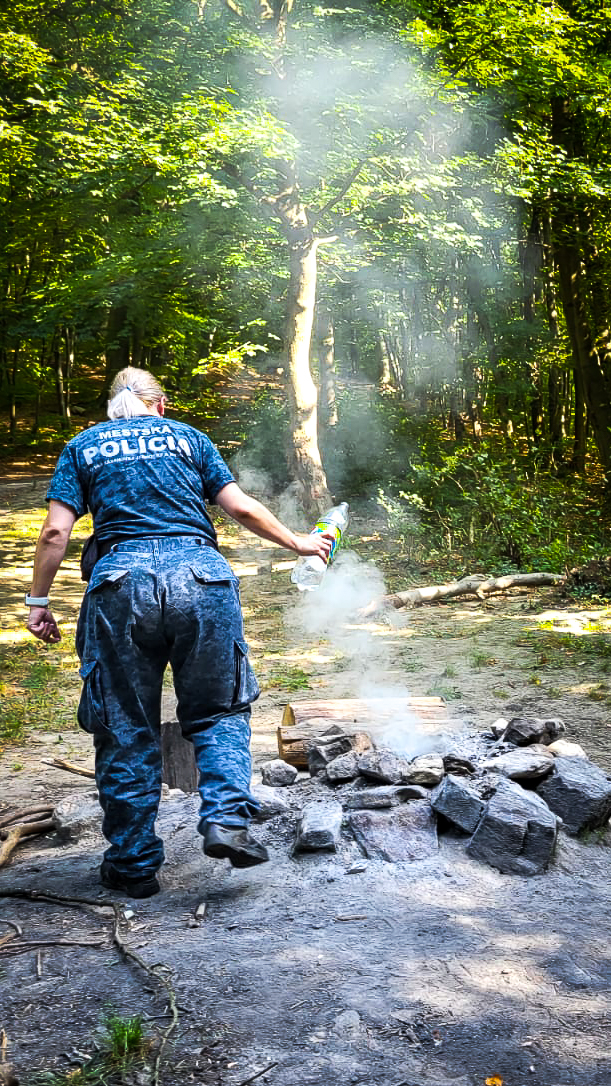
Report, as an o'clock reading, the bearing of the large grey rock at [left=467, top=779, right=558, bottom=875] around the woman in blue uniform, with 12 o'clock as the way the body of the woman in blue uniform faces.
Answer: The large grey rock is roughly at 3 o'clock from the woman in blue uniform.

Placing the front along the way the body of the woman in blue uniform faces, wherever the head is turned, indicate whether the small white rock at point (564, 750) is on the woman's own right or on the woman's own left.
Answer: on the woman's own right

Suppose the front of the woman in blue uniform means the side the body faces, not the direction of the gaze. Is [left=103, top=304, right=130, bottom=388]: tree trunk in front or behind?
in front

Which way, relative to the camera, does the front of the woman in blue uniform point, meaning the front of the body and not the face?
away from the camera

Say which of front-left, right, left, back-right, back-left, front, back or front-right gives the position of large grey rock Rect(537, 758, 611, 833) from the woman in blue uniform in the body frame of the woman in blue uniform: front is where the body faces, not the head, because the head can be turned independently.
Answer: right

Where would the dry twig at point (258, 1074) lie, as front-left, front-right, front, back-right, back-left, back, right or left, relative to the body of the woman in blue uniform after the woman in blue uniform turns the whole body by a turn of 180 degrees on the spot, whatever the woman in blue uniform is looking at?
front

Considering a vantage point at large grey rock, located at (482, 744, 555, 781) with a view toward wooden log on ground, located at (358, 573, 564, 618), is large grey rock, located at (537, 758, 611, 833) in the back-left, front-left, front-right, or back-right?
back-right

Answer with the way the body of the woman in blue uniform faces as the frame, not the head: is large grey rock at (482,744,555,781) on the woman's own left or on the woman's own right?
on the woman's own right

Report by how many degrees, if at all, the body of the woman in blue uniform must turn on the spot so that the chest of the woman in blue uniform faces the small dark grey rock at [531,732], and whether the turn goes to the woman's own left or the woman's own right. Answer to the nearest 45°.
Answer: approximately 45° to the woman's own right

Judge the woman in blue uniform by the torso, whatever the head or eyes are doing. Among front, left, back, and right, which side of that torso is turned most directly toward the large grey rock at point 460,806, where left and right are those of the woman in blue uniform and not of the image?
right
